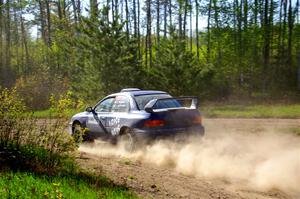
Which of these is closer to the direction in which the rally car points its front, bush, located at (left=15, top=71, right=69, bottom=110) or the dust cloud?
the bush

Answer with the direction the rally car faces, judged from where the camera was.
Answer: facing away from the viewer and to the left of the viewer

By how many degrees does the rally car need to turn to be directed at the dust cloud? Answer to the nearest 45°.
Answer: approximately 180°

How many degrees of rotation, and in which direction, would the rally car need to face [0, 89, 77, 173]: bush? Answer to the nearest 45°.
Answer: approximately 90° to its left

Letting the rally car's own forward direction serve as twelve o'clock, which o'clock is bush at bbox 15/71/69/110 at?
The bush is roughly at 1 o'clock from the rally car.
